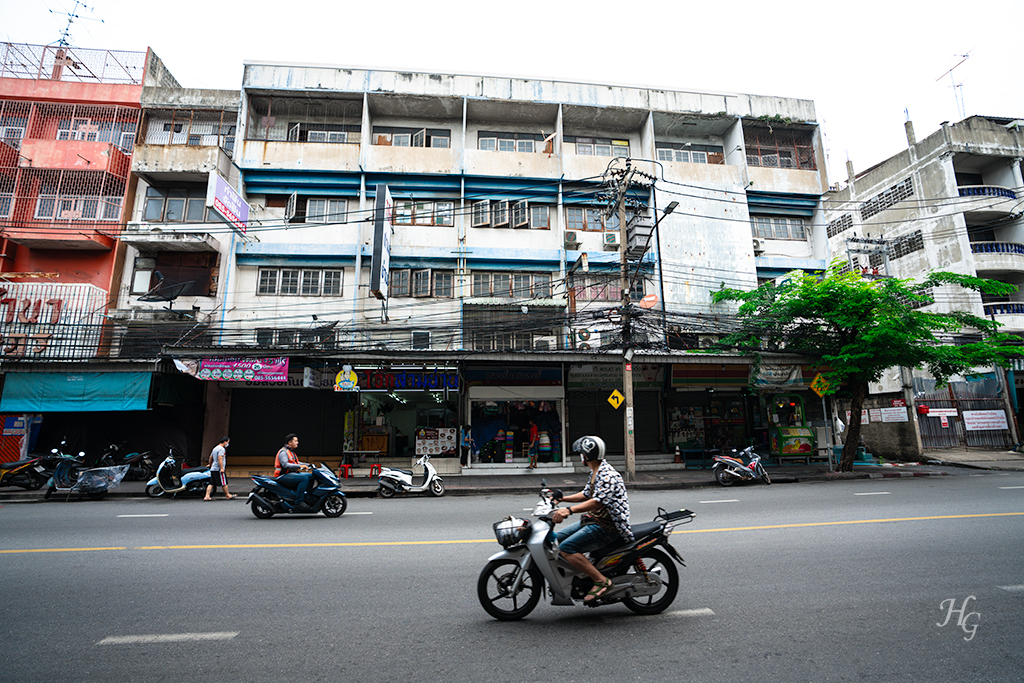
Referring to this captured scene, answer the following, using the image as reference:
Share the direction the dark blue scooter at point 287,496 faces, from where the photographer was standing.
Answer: facing to the right of the viewer

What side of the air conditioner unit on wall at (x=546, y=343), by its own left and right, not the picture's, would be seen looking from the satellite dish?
right

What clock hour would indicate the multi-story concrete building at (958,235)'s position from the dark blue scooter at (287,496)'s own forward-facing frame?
The multi-story concrete building is roughly at 12 o'clock from the dark blue scooter.

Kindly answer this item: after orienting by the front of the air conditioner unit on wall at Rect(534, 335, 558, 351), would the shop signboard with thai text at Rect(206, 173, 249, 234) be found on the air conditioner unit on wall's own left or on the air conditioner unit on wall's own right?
on the air conditioner unit on wall's own right

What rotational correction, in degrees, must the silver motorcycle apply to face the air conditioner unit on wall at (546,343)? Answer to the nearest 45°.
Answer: approximately 90° to its right

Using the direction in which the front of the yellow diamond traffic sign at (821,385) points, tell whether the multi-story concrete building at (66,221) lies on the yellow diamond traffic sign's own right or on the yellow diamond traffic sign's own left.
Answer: on the yellow diamond traffic sign's own right

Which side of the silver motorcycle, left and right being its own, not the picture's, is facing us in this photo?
left

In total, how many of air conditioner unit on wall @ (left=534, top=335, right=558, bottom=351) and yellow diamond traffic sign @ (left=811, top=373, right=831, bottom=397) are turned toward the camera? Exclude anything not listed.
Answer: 2

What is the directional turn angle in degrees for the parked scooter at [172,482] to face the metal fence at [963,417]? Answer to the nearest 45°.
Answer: approximately 180°

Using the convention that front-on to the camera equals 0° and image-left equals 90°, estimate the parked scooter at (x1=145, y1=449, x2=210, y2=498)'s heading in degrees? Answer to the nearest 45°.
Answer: approximately 90°

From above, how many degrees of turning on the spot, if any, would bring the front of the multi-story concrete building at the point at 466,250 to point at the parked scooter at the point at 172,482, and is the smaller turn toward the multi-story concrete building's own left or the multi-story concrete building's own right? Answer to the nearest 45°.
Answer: approximately 45° to the multi-story concrete building's own right
